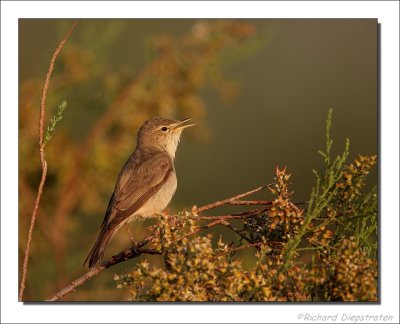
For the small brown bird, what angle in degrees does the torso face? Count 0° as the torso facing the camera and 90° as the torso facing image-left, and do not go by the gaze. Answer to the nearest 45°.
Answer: approximately 270°
